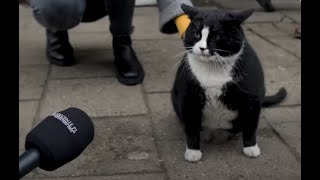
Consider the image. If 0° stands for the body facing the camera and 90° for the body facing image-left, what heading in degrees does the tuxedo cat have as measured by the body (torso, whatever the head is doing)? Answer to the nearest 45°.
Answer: approximately 0°

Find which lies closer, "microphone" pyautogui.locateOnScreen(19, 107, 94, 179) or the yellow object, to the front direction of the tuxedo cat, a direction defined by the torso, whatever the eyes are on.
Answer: the microphone

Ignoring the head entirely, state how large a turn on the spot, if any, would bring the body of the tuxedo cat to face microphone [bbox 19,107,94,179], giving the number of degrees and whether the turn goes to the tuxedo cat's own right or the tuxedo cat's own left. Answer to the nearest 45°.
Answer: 0° — it already faces it

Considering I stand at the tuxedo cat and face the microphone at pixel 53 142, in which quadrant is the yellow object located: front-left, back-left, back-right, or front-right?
back-right
